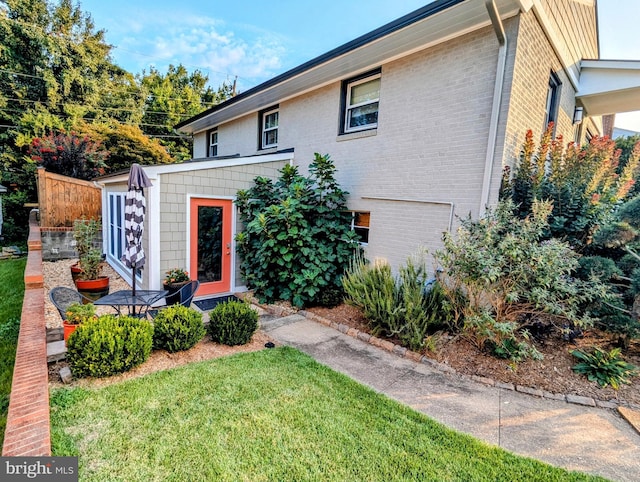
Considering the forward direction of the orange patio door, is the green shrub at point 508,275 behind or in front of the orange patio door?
in front

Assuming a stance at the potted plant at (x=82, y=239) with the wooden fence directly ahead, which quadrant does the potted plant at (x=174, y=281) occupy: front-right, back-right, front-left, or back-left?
back-right

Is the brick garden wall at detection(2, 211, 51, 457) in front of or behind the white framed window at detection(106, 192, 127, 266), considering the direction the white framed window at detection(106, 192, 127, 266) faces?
in front

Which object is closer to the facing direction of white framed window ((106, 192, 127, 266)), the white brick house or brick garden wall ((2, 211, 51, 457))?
the brick garden wall

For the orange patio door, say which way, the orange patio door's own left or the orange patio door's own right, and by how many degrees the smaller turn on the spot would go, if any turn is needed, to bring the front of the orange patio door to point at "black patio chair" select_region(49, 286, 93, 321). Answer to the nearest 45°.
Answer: approximately 45° to the orange patio door's own right

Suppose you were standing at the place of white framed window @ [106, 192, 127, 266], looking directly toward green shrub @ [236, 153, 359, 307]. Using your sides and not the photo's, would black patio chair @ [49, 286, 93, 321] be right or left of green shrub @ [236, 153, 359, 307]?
right

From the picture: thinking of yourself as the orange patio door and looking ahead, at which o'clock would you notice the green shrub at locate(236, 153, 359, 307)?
The green shrub is roughly at 10 o'clock from the orange patio door.

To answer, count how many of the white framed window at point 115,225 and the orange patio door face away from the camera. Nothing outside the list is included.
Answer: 0

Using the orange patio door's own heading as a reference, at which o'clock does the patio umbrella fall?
The patio umbrella is roughly at 1 o'clock from the orange patio door.

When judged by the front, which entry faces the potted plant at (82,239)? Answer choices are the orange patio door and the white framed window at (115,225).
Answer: the white framed window

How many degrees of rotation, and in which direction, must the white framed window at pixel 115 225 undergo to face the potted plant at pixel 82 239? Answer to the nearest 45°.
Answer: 0° — it already faces it

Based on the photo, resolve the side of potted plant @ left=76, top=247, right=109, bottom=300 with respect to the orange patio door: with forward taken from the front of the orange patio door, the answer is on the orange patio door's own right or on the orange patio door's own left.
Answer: on the orange patio door's own right

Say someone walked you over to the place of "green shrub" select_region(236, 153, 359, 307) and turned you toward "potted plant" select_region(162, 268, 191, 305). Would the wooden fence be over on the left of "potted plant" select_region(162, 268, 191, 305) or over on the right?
right

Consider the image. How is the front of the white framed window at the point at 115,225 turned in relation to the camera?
facing the viewer and to the left of the viewer

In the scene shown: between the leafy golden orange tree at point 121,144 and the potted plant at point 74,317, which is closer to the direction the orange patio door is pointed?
the potted plant

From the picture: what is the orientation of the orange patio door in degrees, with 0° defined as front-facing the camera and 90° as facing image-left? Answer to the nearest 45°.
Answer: approximately 0°

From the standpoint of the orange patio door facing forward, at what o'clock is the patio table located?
The patio table is roughly at 1 o'clock from the orange patio door.

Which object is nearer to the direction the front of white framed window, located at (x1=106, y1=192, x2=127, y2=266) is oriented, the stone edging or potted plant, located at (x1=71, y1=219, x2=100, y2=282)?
the potted plant
